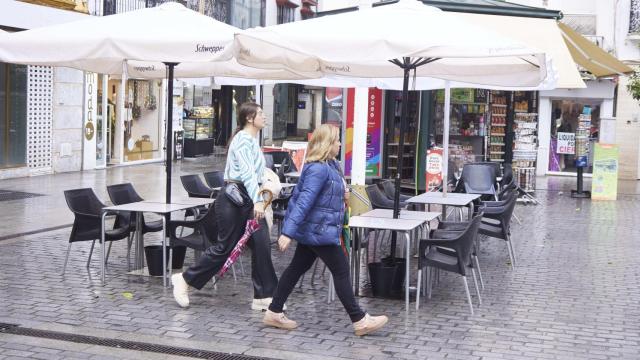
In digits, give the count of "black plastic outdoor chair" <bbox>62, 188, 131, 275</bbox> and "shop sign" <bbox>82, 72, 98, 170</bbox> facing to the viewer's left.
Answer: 0

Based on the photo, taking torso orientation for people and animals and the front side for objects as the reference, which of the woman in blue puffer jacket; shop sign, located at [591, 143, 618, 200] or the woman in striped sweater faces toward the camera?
the shop sign

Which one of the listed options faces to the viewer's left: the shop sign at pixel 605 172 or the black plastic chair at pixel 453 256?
the black plastic chair

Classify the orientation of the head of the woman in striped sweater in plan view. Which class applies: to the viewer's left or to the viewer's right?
to the viewer's right

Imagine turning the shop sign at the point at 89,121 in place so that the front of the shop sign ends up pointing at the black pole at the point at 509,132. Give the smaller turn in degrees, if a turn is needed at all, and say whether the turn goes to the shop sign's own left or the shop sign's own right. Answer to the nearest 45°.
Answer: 0° — it already faces it

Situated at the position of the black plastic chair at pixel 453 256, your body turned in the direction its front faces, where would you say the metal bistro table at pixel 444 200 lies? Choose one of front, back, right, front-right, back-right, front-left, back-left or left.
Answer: right

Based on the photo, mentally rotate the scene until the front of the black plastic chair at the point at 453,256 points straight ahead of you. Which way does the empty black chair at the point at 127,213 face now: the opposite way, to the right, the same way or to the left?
the opposite way

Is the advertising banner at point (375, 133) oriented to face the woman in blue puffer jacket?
yes

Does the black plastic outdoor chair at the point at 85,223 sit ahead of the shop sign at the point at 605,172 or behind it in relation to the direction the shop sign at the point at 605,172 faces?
ahead
